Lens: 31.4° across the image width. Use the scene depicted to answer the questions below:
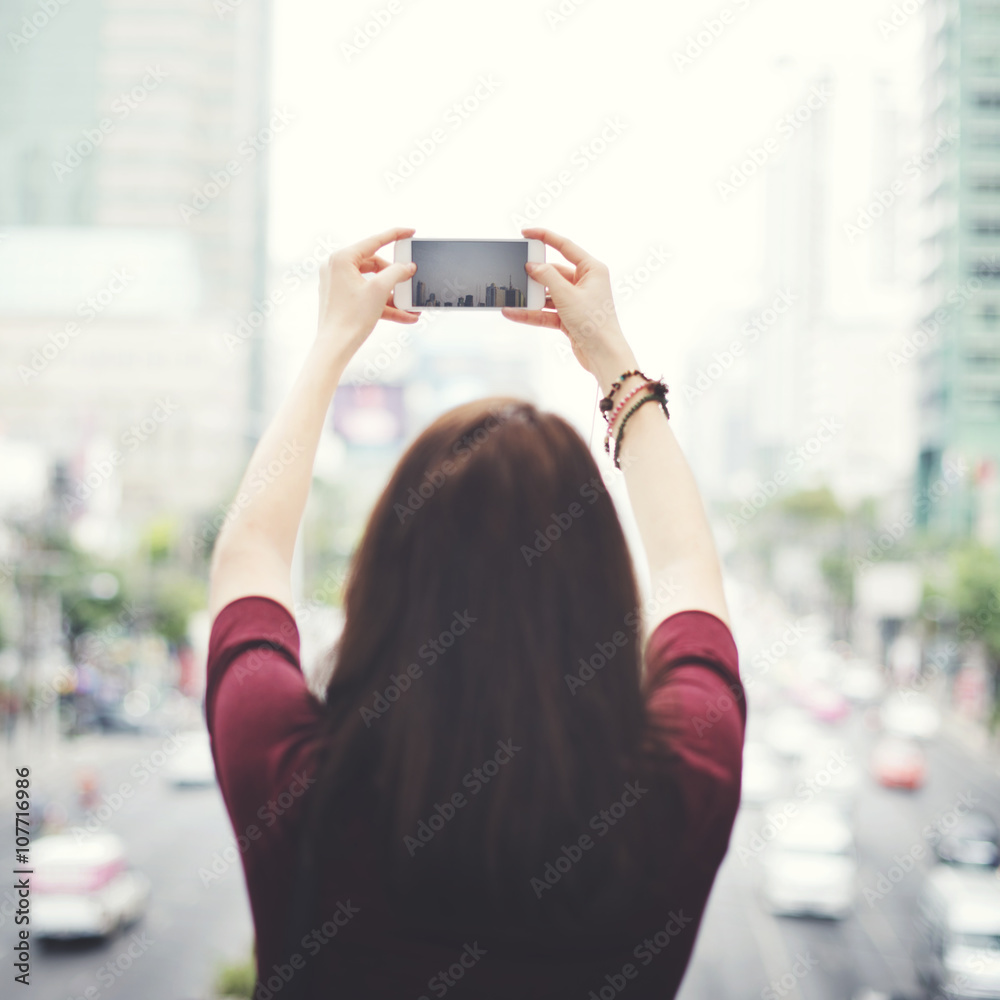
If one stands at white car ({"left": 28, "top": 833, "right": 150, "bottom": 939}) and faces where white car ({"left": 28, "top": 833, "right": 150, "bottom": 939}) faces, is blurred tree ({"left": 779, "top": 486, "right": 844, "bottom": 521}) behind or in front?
in front

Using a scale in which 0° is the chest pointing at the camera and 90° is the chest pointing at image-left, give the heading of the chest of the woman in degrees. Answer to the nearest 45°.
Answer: approximately 180°

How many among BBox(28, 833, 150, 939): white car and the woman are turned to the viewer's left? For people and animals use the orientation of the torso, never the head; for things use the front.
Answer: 0

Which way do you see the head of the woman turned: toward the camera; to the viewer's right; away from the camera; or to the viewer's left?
away from the camera

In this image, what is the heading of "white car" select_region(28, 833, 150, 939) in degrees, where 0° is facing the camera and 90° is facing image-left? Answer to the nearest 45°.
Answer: approximately 225°

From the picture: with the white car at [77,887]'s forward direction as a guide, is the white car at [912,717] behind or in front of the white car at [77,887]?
in front

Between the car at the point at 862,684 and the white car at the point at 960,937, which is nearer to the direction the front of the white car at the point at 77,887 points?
the car
